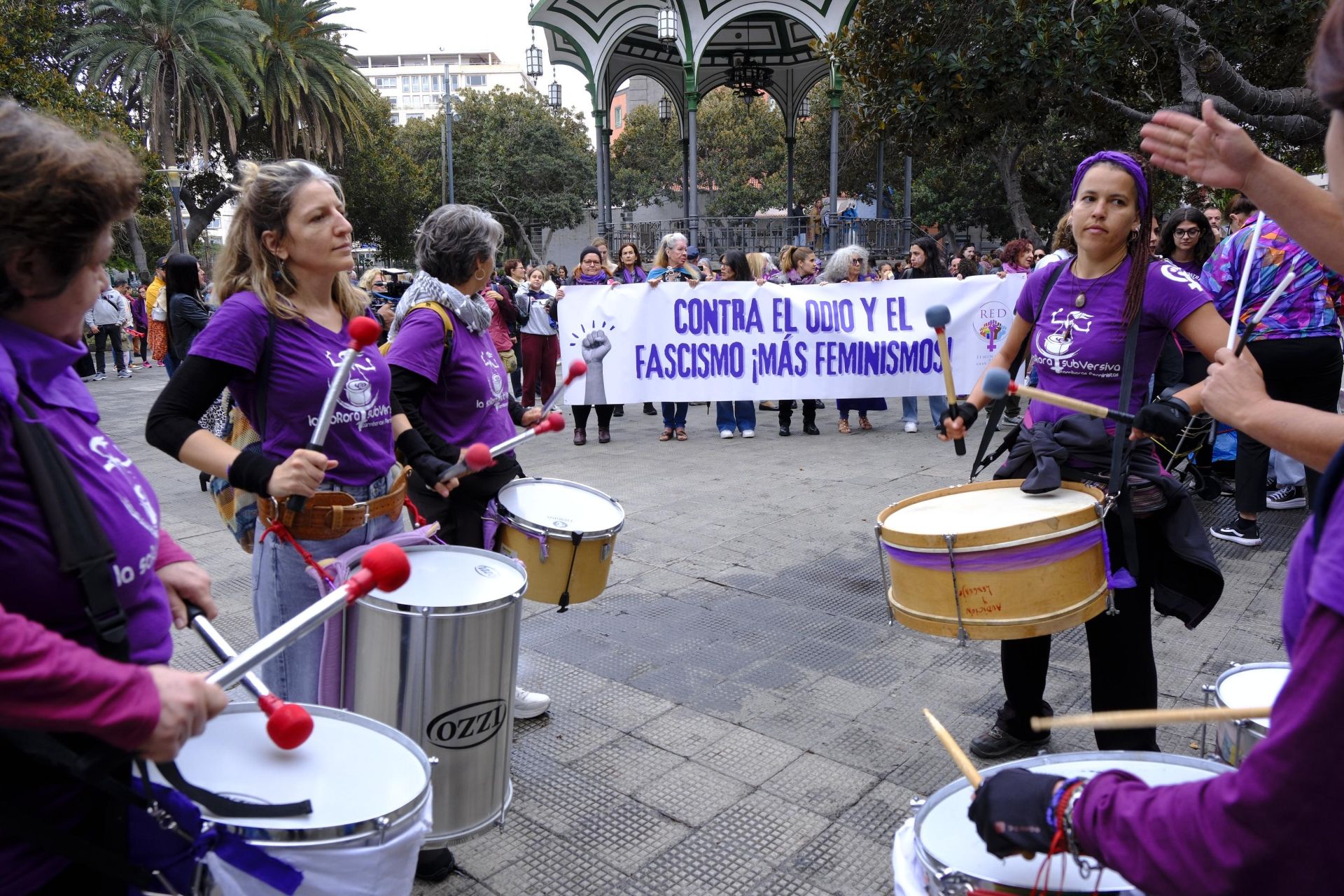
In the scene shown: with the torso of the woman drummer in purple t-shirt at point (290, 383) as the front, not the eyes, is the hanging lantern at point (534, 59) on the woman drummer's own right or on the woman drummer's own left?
on the woman drummer's own left

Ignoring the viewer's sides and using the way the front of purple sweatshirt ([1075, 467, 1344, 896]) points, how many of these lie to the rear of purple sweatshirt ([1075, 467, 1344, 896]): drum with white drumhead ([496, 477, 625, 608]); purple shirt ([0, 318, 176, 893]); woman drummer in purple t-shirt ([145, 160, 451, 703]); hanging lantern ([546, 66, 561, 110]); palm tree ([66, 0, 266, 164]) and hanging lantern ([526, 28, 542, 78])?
0

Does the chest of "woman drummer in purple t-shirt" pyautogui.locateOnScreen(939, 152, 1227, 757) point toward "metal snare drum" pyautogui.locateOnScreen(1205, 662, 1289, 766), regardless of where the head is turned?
no

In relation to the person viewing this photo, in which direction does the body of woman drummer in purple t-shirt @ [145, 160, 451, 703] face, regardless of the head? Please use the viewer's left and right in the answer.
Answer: facing the viewer and to the right of the viewer

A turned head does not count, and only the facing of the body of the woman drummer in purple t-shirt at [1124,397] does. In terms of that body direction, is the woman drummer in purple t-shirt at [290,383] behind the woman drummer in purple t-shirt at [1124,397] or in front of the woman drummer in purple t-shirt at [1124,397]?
in front

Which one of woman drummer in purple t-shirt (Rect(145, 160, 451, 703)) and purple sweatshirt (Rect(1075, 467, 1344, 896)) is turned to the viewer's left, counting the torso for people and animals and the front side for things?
the purple sweatshirt

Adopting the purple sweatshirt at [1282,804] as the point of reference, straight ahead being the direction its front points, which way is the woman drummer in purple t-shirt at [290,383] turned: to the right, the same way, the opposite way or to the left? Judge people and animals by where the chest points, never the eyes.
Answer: the opposite way

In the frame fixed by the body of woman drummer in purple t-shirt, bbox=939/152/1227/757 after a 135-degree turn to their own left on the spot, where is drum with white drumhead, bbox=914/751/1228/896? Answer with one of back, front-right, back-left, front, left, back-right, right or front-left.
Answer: right

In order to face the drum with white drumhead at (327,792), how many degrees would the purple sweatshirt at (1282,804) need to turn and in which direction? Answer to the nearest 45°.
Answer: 0° — it already faces it

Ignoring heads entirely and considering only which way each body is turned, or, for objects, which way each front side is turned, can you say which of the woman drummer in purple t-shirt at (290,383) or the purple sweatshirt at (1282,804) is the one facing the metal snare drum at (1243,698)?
the woman drummer in purple t-shirt

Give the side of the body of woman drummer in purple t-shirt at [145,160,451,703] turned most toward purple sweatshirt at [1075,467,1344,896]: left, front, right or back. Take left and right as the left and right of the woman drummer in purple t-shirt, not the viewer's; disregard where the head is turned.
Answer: front

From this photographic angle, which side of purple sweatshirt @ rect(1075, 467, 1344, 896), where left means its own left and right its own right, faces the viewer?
left

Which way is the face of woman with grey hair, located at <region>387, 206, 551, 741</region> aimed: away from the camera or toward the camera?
away from the camera

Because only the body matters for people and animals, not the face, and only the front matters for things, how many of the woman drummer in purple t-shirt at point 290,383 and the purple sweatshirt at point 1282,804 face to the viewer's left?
1

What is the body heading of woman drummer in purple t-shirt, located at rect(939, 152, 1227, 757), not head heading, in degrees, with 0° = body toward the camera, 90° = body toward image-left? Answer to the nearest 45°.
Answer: approximately 45°

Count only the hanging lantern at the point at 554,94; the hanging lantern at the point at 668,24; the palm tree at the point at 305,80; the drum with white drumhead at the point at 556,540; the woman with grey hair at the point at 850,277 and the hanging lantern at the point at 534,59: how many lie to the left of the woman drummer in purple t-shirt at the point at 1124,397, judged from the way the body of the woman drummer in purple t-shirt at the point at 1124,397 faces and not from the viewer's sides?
0

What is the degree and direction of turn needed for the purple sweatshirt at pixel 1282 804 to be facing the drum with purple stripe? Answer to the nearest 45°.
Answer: approximately 90° to its right
